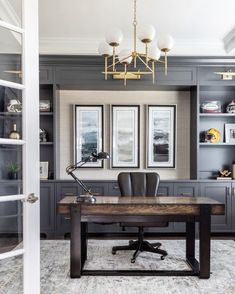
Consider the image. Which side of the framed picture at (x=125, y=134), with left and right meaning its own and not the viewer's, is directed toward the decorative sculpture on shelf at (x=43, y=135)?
right

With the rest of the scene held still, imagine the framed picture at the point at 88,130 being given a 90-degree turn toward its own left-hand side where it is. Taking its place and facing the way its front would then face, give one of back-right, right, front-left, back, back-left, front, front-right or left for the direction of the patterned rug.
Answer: right

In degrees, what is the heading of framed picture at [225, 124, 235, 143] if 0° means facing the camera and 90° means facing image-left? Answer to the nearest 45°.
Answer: approximately 0°

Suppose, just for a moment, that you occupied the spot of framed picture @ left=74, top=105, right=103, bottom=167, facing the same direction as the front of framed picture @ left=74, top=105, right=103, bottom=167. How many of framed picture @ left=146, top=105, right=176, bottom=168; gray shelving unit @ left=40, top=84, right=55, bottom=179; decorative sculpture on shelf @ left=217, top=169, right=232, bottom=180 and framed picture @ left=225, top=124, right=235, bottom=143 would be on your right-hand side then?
1

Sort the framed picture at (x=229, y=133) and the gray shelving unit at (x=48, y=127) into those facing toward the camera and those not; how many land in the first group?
2

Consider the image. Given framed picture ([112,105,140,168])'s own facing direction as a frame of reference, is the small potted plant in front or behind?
in front

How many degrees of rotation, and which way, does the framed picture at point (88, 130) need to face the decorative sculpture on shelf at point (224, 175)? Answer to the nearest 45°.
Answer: approximately 90° to its left

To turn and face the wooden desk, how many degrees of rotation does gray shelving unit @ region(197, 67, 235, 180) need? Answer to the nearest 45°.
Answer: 0° — it already faces it

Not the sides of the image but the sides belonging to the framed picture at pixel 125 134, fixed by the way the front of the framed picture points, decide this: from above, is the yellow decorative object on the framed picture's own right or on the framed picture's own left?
on the framed picture's own left

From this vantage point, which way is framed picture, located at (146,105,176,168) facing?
toward the camera

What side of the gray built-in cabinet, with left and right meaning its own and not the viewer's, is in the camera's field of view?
front

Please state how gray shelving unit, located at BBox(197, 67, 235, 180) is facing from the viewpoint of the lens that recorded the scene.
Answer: facing the viewer

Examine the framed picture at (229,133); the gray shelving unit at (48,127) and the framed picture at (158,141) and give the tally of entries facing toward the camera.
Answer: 3

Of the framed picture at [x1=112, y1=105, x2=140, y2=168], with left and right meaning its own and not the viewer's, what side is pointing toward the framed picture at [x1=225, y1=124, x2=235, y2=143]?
left
